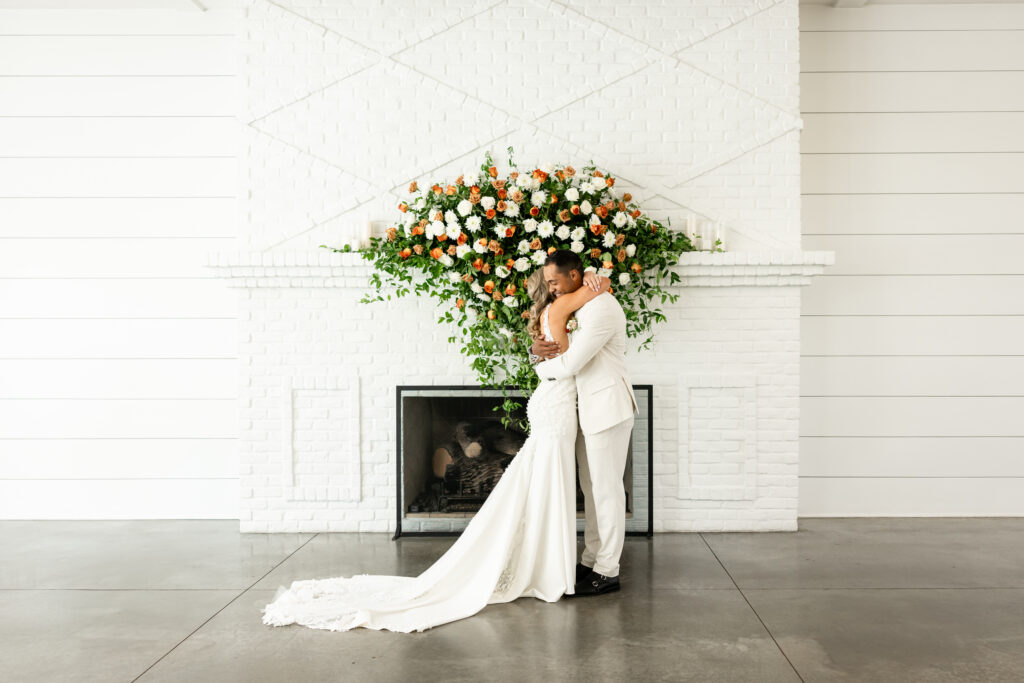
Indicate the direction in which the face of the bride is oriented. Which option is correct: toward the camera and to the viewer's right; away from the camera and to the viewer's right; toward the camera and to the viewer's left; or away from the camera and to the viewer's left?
away from the camera and to the viewer's right

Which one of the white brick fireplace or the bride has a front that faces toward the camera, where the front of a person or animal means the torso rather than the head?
the white brick fireplace

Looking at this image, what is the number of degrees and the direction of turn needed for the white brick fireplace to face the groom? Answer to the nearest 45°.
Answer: approximately 45° to its left

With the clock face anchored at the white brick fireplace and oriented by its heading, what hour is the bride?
The bride is roughly at 11 o'clock from the white brick fireplace.

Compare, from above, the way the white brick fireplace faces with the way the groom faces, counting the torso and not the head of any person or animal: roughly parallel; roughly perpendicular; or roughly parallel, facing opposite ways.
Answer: roughly perpendicular

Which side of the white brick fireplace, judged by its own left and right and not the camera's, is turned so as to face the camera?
front

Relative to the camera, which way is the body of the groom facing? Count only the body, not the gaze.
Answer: to the viewer's left

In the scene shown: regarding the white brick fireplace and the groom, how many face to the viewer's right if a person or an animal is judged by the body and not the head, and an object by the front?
0

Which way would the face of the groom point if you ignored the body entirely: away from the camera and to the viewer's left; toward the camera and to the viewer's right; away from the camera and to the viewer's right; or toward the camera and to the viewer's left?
toward the camera and to the viewer's left

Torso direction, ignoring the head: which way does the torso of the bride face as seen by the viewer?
to the viewer's right

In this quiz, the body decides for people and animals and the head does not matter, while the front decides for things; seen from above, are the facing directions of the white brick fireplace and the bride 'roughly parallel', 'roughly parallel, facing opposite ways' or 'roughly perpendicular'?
roughly perpendicular

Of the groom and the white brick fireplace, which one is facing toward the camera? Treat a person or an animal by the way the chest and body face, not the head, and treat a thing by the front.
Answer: the white brick fireplace

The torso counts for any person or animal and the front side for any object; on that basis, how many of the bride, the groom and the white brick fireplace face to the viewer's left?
1

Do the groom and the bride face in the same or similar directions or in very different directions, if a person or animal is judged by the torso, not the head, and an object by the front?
very different directions

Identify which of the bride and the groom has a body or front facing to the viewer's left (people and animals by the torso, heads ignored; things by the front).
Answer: the groom
